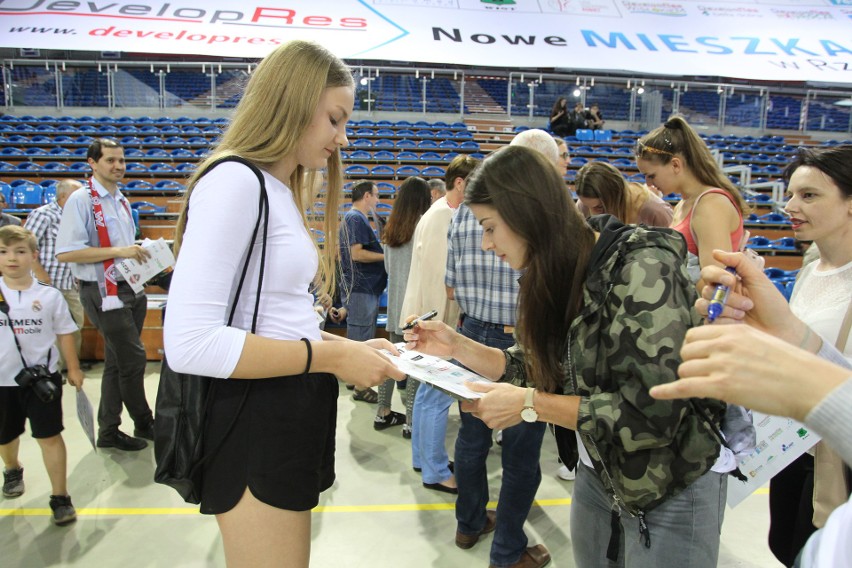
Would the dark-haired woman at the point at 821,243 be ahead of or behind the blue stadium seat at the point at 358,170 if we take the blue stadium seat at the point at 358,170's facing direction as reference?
ahead

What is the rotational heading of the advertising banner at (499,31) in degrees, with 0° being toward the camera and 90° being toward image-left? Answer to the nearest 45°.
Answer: approximately 0°

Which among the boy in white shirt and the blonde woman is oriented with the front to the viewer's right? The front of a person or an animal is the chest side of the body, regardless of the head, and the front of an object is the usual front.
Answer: the blonde woman

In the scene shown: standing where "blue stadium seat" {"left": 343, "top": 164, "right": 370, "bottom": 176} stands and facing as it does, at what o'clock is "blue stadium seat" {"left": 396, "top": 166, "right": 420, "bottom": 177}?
"blue stadium seat" {"left": 396, "top": 166, "right": 420, "bottom": 177} is roughly at 9 o'clock from "blue stadium seat" {"left": 343, "top": 164, "right": 370, "bottom": 176}.

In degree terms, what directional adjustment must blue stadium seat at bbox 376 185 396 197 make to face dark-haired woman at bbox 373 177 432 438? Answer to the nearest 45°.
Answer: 0° — it already faces them

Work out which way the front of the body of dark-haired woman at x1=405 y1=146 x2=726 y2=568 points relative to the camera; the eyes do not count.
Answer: to the viewer's left

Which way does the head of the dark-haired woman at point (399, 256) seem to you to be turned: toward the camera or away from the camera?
away from the camera

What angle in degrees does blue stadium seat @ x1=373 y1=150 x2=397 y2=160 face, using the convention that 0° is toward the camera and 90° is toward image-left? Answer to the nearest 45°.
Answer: approximately 0°

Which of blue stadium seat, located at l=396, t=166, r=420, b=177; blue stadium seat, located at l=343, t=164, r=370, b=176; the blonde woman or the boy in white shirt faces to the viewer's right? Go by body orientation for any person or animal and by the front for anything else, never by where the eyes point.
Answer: the blonde woman

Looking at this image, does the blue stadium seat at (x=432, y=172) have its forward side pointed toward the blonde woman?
yes

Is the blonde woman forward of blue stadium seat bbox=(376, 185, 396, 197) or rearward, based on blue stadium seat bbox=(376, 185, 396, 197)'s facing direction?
forward

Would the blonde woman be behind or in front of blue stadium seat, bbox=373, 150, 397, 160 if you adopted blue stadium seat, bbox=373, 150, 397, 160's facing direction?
in front

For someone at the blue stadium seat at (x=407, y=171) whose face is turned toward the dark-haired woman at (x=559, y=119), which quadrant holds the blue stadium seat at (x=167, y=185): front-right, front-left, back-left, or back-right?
back-left

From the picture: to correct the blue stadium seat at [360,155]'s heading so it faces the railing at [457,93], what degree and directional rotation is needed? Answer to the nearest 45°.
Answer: approximately 135° to its left
